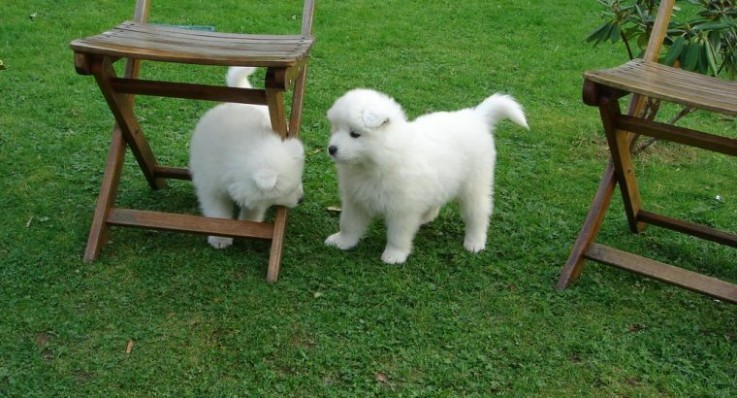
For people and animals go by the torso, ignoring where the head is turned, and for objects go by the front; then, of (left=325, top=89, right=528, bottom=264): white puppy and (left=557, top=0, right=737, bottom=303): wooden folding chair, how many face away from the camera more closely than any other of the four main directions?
0

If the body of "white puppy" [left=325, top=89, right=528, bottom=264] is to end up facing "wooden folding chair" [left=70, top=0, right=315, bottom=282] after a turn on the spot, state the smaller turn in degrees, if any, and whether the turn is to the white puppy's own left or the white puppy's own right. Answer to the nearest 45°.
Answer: approximately 45° to the white puppy's own right

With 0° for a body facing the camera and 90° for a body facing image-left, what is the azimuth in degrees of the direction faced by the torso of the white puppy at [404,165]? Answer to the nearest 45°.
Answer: approximately 45°
